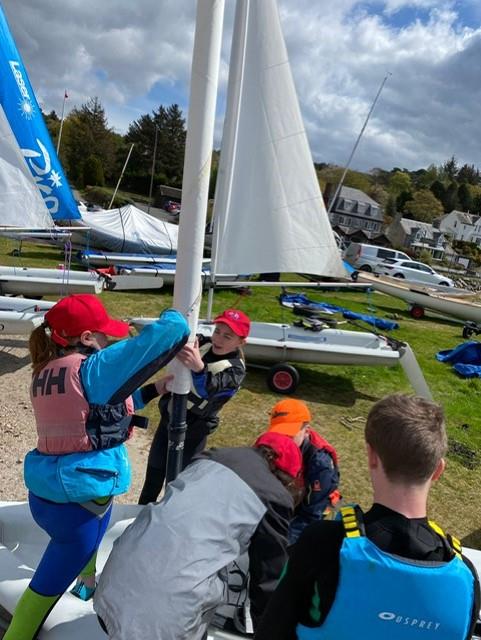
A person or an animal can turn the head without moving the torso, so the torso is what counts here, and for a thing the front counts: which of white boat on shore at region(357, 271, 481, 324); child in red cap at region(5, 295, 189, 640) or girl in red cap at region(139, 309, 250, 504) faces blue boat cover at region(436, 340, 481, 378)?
the child in red cap

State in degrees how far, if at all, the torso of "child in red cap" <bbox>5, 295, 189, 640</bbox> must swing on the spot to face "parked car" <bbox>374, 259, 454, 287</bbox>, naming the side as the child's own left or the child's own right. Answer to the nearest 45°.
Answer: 0° — they already face it

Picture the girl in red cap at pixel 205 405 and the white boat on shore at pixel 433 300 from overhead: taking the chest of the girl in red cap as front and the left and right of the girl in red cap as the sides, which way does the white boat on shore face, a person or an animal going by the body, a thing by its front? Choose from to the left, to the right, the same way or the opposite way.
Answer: to the right

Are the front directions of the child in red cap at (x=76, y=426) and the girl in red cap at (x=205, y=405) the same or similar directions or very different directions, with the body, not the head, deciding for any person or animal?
very different directions

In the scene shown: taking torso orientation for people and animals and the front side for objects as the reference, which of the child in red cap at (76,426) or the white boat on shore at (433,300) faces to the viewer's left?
the white boat on shore

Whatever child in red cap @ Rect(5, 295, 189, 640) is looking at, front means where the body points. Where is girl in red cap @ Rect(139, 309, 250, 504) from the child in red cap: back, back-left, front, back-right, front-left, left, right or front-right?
front

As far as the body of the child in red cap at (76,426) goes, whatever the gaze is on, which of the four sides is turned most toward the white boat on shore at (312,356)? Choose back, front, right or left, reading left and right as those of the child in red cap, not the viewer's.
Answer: front

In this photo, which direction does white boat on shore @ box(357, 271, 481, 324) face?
to the viewer's left

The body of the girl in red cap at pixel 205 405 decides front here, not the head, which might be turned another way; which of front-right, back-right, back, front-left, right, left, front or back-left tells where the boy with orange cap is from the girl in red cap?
left

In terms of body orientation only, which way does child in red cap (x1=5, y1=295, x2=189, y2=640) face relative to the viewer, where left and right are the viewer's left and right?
facing away from the viewer and to the right of the viewer

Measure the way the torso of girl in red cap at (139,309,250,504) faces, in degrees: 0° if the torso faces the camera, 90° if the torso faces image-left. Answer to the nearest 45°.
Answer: approximately 45°
